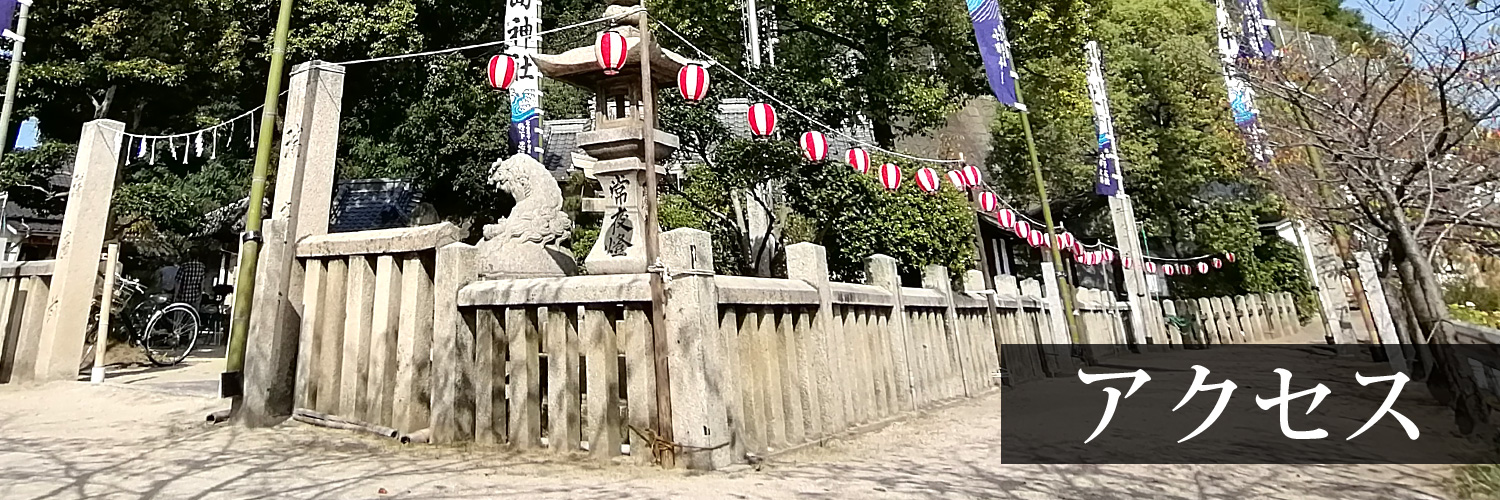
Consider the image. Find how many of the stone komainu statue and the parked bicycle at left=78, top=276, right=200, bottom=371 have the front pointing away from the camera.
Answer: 0

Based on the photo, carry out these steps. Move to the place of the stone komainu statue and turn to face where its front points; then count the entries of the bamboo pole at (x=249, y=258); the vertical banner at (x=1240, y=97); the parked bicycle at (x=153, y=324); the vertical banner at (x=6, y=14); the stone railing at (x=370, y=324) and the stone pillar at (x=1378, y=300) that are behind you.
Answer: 2

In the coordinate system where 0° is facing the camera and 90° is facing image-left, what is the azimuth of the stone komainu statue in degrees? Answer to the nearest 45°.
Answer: approximately 90°

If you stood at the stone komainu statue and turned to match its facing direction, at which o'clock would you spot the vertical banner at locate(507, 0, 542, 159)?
The vertical banner is roughly at 3 o'clock from the stone komainu statue.

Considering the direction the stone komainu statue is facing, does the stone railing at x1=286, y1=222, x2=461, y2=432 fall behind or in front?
in front

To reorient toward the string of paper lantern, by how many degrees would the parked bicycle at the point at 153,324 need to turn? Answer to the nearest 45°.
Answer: approximately 90° to its left

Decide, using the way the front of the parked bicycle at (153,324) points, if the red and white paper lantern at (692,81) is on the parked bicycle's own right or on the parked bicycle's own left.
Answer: on the parked bicycle's own left

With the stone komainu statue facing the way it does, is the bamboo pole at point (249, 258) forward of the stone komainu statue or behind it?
forward

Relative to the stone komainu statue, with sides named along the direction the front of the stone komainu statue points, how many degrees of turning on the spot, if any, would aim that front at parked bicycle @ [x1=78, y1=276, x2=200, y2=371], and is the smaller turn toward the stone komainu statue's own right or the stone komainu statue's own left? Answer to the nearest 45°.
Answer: approximately 45° to the stone komainu statue's own right

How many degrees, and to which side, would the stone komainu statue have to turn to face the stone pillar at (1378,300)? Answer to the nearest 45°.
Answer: approximately 180°
